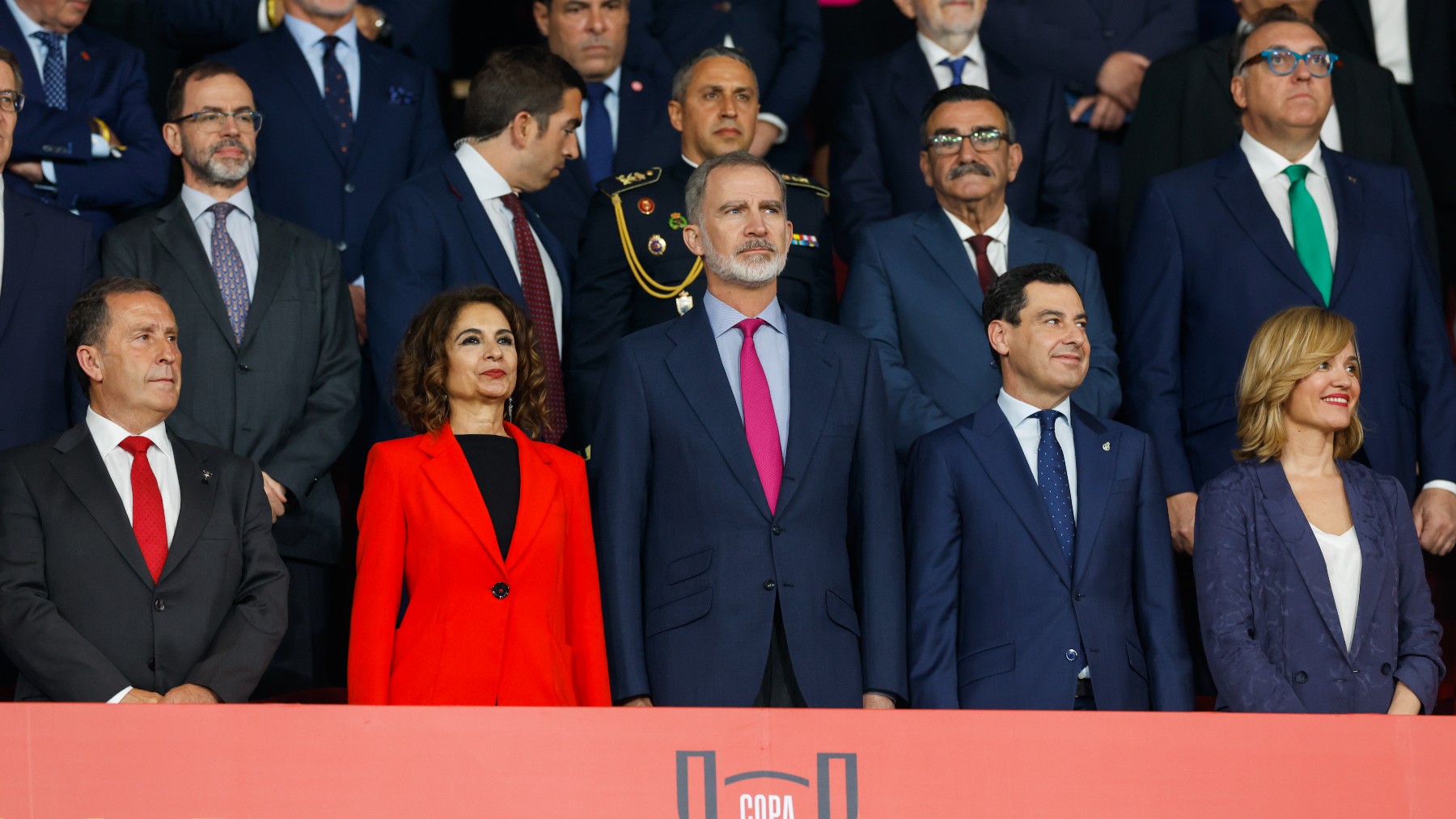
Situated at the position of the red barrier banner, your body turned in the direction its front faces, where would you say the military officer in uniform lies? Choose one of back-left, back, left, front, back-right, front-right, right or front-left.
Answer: back

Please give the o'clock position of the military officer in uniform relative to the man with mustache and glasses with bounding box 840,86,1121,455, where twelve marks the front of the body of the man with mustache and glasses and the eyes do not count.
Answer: The military officer in uniform is roughly at 3 o'clock from the man with mustache and glasses.

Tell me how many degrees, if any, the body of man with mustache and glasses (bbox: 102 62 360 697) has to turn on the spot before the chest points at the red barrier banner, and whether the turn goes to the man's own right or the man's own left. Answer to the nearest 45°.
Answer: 0° — they already face it

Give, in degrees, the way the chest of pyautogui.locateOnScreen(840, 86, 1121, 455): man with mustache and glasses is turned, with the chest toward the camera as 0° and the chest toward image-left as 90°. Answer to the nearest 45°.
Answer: approximately 0°

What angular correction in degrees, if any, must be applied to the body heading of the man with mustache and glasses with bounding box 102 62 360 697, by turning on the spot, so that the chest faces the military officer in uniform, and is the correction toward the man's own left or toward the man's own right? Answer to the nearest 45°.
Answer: approximately 90° to the man's own left

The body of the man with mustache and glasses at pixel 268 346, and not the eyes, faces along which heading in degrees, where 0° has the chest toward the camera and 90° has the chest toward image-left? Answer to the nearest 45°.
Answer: approximately 0°

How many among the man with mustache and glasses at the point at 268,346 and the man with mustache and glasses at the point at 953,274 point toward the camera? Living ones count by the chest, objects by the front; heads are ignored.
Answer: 2

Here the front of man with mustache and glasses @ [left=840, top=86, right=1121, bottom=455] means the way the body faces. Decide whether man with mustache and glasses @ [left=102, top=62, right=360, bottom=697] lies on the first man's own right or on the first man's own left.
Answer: on the first man's own right

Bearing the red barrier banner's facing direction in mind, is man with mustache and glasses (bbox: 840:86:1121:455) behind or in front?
behind

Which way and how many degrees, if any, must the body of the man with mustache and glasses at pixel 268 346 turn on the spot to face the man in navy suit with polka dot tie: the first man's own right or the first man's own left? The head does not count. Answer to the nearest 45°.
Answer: approximately 45° to the first man's own left
